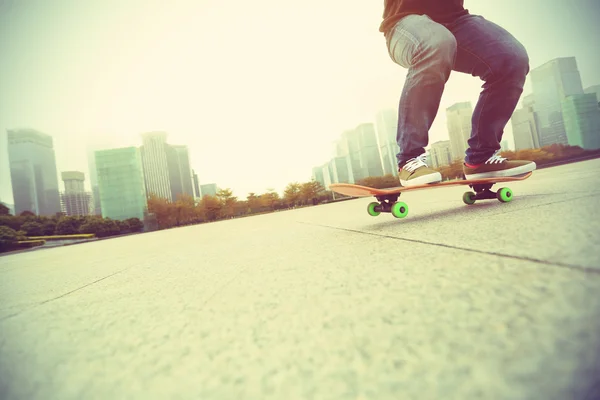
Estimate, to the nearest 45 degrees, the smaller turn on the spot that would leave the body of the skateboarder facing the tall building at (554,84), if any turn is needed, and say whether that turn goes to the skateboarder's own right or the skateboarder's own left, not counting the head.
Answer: approximately 135° to the skateboarder's own left

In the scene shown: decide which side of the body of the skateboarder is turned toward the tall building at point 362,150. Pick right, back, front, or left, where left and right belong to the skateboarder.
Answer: back

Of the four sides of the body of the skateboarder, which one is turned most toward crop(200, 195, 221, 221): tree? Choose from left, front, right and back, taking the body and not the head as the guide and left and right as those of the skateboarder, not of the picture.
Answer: back

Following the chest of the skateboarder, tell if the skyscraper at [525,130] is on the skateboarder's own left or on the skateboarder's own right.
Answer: on the skateboarder's own left

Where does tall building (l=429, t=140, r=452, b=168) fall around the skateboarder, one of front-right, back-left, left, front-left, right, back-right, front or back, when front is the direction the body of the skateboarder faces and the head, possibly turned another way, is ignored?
back-left

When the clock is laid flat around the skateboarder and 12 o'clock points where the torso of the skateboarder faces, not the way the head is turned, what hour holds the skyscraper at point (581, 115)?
The skyscraper is roughly at 8 o'clock from the skateboarder.

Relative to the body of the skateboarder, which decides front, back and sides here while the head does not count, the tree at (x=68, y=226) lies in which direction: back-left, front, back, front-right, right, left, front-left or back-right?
back-right

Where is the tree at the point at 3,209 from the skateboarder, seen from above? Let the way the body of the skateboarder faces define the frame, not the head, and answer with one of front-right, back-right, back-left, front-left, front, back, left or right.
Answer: back-right

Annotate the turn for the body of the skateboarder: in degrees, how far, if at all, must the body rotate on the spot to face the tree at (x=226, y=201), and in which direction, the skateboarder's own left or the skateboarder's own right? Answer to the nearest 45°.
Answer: approximately 180°

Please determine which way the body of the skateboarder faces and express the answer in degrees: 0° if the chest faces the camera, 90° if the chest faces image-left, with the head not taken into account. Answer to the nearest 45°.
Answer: approximately 315°

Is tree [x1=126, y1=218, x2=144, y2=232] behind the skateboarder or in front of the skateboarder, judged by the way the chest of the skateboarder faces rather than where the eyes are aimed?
behind
